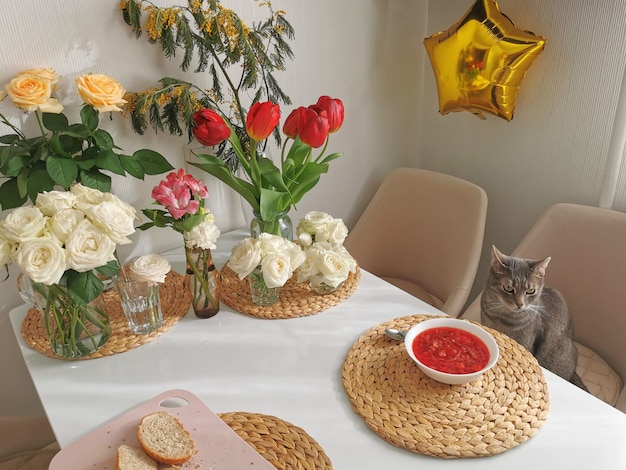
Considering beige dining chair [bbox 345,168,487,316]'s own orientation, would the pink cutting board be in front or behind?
in front

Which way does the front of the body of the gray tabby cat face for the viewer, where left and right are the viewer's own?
facing the viewer and to the left of the viewer

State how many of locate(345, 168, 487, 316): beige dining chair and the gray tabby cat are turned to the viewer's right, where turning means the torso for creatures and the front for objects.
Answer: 0

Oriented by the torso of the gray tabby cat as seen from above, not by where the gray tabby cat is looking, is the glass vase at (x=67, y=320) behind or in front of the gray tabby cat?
in front

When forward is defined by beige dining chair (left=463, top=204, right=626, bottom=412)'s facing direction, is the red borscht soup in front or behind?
in front

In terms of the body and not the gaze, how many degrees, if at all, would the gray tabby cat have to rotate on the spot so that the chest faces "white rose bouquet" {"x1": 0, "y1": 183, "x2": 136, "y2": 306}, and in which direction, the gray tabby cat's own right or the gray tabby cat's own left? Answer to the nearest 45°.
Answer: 0° — it already faces it
